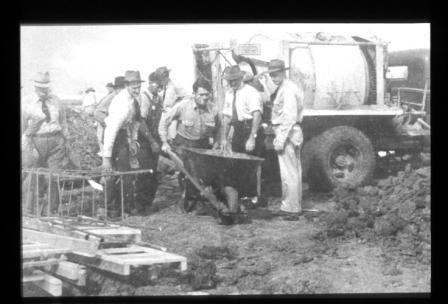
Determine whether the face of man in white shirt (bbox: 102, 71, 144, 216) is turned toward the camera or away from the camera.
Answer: toward the camera

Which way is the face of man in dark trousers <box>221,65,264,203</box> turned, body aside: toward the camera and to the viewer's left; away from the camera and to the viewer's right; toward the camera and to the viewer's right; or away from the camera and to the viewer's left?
toward the camera and to the viewer's left

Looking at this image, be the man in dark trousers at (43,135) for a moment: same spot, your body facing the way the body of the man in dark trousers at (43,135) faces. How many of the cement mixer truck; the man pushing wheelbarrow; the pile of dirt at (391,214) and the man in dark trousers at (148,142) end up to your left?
4

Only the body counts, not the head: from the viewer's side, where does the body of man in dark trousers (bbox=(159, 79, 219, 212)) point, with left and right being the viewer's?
facing the viewer and to the right of the viewer

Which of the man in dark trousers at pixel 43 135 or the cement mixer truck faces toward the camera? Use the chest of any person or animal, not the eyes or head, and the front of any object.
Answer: the man in dark trousers

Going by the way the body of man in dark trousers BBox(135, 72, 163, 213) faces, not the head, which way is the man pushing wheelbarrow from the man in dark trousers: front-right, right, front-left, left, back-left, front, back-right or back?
front-left

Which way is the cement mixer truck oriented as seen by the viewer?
to the viewer's right

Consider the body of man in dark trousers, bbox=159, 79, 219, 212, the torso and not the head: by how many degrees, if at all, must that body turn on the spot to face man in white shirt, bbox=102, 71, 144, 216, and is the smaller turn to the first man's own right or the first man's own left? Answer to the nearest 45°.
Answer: approximately 135° to the first man's own right

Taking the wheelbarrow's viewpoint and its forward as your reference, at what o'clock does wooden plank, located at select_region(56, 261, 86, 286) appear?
The wooden plank is roughly at 4 o'clock from the wheelbarrow.

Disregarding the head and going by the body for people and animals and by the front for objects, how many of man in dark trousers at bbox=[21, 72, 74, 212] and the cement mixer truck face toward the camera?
1

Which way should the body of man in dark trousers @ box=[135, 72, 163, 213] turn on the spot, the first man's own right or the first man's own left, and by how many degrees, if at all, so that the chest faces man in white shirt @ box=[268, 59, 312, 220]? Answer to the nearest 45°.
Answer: approximately 45° to the first man's own left

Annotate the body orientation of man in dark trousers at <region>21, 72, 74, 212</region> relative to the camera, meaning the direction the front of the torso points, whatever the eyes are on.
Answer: toward the camera
